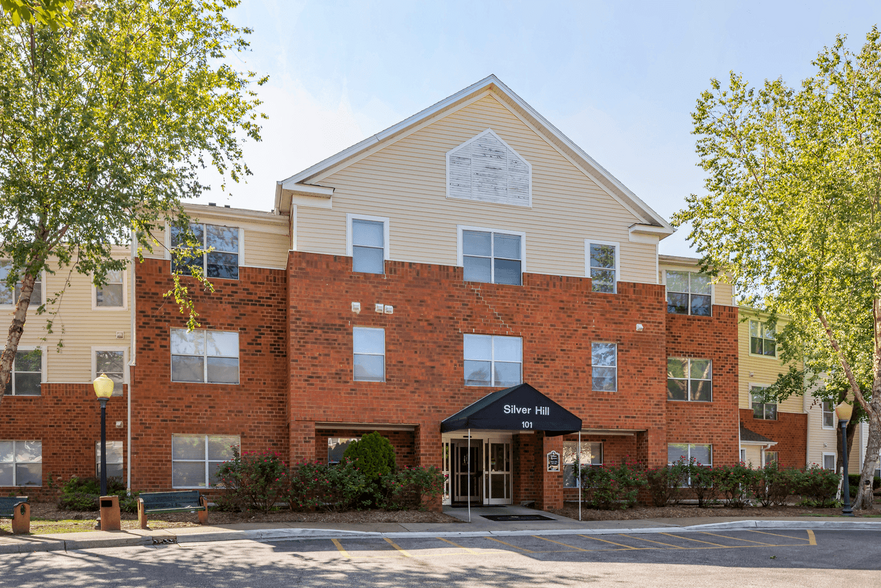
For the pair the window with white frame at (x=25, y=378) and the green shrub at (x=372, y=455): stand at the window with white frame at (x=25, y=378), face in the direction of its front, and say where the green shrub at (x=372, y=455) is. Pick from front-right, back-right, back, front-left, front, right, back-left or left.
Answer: front-left

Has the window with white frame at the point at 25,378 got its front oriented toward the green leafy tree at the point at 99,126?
yes

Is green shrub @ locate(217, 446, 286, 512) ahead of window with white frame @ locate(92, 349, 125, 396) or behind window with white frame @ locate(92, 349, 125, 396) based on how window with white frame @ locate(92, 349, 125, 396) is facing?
ahead

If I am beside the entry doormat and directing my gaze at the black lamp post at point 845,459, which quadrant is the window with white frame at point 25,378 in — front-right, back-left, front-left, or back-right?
back-left

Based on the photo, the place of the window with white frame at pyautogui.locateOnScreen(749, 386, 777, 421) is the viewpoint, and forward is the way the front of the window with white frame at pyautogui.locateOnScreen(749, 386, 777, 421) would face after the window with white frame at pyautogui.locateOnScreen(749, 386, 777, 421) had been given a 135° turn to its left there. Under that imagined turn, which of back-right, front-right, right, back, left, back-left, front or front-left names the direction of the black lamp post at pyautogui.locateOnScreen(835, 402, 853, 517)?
back-right

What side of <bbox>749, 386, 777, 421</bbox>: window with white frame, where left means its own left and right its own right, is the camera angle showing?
front

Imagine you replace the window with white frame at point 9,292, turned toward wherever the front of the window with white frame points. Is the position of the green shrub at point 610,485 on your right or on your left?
on your left

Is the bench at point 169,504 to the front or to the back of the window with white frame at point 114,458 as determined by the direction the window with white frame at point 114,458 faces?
to the front

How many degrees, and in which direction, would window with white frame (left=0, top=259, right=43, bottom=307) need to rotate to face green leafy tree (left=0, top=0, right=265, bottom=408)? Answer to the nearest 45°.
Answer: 0° — it already faces it

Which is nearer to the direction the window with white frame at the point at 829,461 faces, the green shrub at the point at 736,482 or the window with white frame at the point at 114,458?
the green shrub

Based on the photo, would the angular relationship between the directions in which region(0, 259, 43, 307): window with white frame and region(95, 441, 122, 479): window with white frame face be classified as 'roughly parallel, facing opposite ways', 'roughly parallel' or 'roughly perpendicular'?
roughly parallel

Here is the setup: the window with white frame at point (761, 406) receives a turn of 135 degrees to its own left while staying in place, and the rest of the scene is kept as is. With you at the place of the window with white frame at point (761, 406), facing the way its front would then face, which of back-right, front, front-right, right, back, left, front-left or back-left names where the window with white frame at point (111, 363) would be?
back

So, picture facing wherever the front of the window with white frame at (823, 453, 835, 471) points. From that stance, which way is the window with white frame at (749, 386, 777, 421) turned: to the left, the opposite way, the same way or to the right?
the same way
